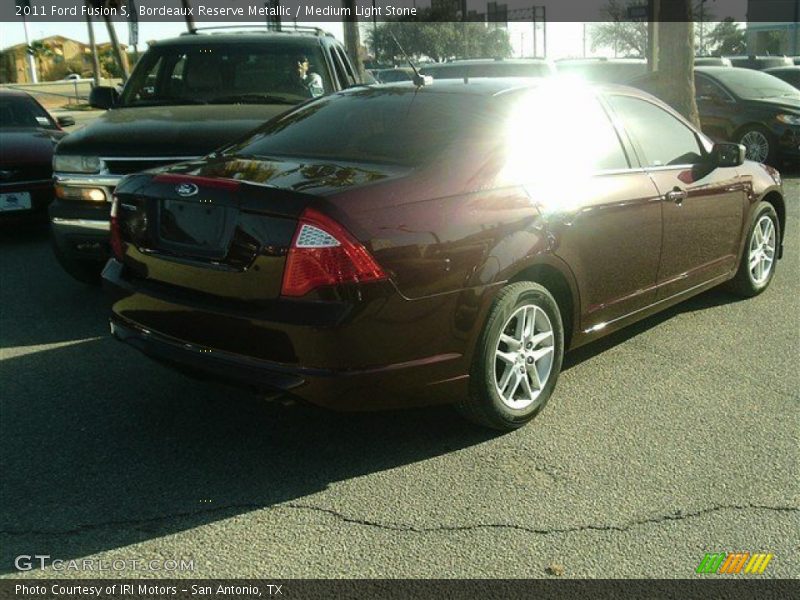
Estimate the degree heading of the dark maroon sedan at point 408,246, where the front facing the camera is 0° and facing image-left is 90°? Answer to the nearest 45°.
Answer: approximately 225°

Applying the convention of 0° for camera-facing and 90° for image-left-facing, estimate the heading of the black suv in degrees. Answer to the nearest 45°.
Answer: approximately 45°

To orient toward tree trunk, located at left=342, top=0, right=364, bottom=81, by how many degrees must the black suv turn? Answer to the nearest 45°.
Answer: approximately 135° to its right

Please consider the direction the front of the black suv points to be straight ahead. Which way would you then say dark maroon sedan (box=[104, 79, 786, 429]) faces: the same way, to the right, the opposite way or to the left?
the opposite way

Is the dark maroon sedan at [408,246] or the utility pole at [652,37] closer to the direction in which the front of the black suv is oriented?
the dark maroon sedan

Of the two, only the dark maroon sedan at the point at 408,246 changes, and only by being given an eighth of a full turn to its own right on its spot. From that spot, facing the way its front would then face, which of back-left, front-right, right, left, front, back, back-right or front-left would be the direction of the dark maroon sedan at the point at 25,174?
back-left

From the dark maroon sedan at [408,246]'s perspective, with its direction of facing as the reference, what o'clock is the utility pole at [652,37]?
The utility pole is roughly at 11 o'clock from the dark maroon sedan.

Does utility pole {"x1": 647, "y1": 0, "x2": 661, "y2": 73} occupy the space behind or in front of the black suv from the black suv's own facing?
behind

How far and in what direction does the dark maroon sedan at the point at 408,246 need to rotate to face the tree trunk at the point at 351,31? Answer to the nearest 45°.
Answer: approximately 45° to its left
